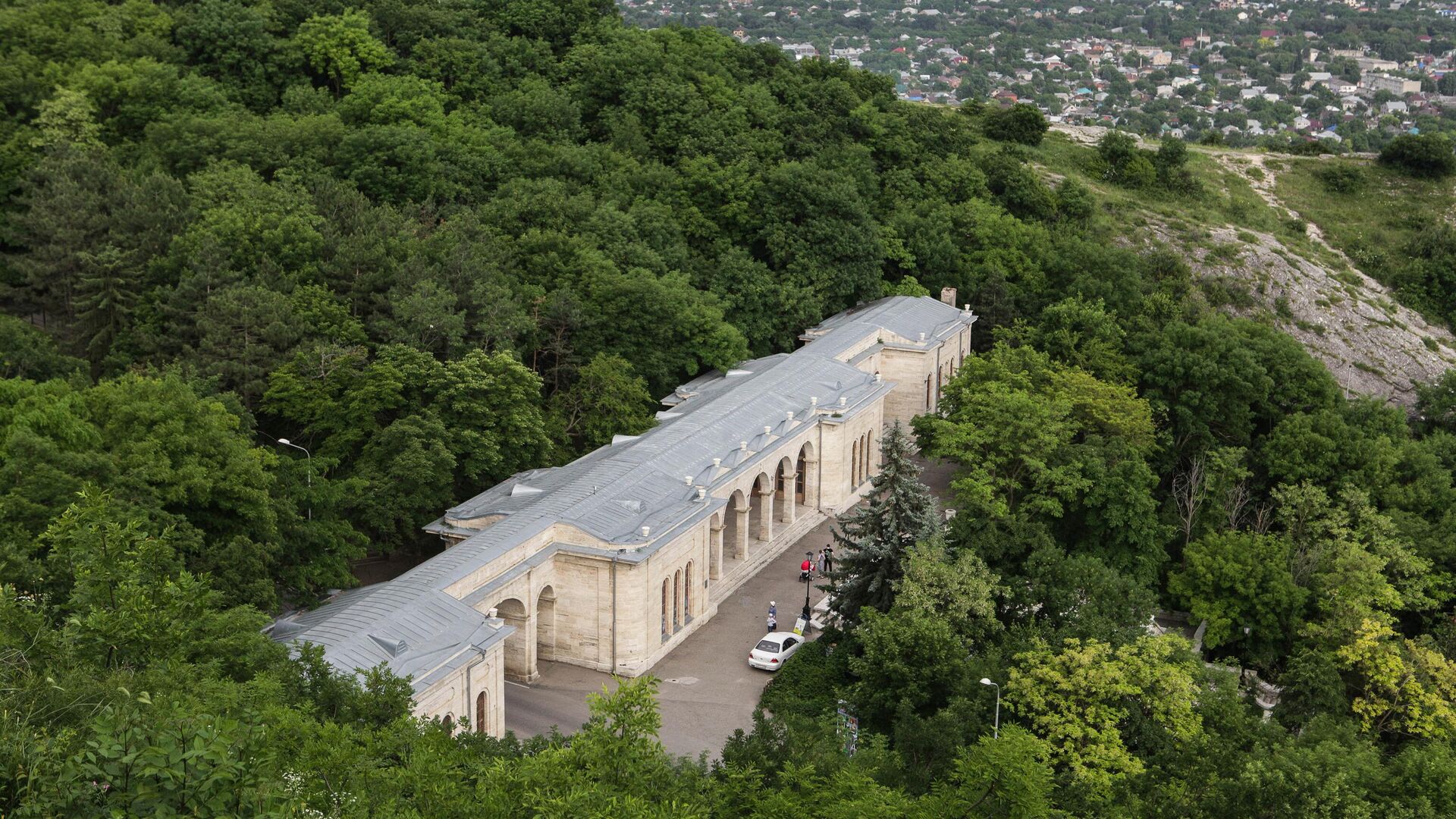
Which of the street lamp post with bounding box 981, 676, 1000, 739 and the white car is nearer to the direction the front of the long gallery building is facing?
the street lamp post

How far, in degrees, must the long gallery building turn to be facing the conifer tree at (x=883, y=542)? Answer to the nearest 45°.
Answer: approximately 45° to its left

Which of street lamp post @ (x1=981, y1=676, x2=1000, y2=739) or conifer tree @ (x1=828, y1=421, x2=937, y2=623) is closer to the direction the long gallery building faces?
the street lamp post

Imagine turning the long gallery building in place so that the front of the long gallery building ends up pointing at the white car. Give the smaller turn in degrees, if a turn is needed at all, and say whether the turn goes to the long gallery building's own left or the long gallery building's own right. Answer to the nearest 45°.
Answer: approximately 45° to the long gallery building's own left

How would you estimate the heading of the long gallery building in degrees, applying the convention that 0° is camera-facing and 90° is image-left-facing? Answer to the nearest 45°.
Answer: approximately 315°

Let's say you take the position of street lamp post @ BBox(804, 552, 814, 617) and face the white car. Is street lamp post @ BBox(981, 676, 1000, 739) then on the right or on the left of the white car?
left

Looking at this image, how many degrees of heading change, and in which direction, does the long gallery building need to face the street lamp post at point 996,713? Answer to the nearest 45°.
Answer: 0° — it already faces it
